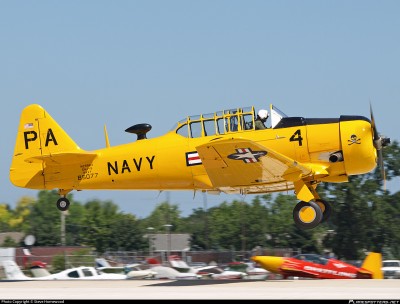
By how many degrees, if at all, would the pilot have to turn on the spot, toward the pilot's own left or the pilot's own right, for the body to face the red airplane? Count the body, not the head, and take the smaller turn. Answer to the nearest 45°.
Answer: approximately 90° to the pilot's own left

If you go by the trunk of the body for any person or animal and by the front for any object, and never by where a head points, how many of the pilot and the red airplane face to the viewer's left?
1

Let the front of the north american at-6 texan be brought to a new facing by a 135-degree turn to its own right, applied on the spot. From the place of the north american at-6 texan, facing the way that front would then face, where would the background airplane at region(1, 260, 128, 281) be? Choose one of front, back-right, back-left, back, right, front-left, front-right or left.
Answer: right

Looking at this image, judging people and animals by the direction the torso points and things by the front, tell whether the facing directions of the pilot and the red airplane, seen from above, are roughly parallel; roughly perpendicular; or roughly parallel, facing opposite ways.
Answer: roughly parallel, facing opposite ways

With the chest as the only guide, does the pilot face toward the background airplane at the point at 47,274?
no

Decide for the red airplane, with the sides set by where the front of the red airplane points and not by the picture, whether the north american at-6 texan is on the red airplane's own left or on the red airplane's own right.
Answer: on the red airplane's own left

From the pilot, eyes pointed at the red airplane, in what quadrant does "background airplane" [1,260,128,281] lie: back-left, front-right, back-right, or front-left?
front-left

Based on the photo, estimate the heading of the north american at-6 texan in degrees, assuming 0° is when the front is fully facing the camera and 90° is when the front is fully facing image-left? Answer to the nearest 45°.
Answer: approximately 270°

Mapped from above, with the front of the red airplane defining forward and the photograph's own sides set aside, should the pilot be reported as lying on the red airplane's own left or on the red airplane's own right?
on the red airplane's own left

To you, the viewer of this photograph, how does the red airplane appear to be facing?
facing to the left of the viewer
